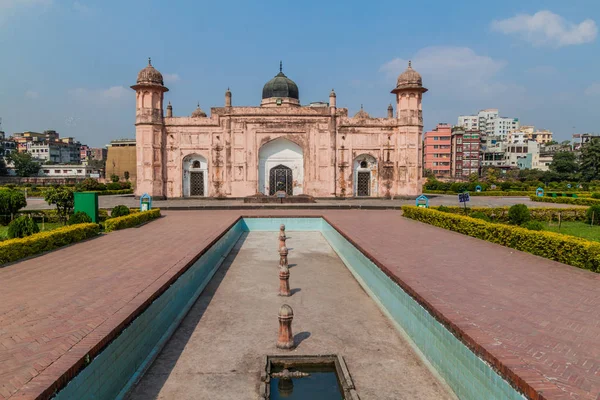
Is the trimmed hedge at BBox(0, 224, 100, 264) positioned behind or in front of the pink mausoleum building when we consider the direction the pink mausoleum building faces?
in front

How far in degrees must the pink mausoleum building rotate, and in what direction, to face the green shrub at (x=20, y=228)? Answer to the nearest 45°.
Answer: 0° — it already faces it

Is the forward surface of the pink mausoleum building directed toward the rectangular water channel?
yes

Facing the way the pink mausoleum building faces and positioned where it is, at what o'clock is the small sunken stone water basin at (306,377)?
The small sunken stone water basin is roughly at 12 o'clock from the pink mausoleum building.

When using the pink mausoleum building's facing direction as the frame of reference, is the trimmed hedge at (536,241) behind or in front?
in front

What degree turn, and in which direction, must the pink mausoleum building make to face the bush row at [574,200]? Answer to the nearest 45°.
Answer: approximately 90° to its left

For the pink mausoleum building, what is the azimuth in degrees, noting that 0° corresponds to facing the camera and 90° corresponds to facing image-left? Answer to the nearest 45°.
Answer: approximately 0°
